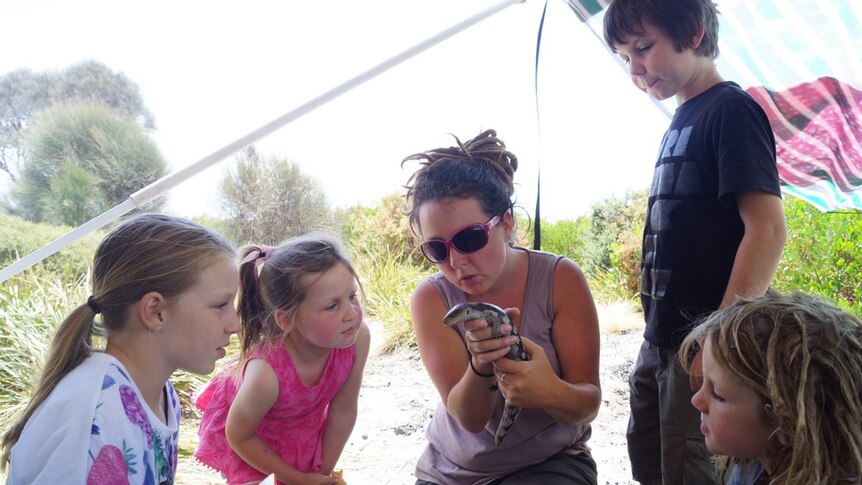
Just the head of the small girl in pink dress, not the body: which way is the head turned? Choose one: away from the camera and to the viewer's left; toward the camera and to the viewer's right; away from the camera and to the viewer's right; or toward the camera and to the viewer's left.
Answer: toward the camera and to the viewer's right

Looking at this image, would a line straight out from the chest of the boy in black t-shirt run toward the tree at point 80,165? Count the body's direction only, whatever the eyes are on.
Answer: no

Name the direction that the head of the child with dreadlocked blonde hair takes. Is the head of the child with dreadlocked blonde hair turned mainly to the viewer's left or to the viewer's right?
to the viewer's left

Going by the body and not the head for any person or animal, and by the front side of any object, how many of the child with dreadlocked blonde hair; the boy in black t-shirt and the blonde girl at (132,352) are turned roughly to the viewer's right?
1

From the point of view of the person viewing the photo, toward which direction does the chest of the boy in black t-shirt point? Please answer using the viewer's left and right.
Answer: facing the viewer and to the left of the viewer

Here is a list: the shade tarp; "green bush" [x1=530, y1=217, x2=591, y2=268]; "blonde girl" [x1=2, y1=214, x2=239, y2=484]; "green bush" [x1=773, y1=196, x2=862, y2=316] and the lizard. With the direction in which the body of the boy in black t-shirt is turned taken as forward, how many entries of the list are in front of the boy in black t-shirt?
2

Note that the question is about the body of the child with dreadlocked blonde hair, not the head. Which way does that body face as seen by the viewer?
to the viewer's left

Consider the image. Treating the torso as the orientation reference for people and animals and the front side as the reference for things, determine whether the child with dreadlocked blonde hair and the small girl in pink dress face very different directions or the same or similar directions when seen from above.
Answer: very different directions

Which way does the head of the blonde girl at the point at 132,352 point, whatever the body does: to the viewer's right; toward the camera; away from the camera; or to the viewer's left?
to the viewer's right

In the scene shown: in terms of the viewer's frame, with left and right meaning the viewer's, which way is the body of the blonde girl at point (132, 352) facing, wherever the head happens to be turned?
facing to the right of the viewer

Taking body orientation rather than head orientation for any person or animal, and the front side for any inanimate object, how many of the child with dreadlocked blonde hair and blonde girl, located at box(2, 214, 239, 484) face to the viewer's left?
1

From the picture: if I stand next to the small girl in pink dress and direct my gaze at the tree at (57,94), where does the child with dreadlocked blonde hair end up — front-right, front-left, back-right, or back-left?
back-right

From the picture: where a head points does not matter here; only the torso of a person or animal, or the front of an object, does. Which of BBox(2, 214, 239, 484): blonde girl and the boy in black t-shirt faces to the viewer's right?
the blonde girl

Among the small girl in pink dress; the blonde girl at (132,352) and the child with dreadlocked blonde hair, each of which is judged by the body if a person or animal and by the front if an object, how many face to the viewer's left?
1

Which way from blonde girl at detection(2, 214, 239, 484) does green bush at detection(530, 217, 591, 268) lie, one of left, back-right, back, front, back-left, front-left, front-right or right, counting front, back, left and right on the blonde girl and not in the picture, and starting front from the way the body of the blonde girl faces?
front-left
